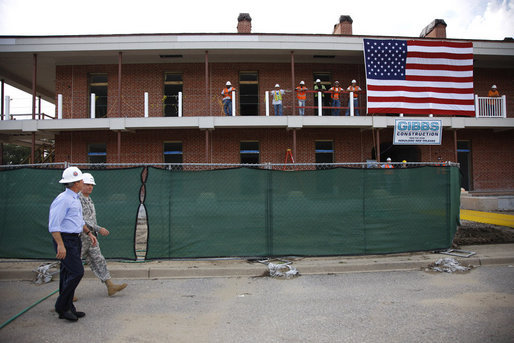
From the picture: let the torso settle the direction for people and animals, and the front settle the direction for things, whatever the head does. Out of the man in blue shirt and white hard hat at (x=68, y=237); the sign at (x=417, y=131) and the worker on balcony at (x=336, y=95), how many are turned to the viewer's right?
1

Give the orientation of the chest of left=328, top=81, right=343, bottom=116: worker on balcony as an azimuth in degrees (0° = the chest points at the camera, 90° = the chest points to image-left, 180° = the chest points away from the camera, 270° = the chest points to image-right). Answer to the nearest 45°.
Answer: approximately 0°

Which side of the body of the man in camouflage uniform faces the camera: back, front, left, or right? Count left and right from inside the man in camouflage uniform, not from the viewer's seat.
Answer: right

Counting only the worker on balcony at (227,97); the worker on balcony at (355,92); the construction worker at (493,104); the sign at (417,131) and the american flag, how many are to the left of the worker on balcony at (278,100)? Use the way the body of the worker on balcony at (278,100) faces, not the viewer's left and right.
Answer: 4

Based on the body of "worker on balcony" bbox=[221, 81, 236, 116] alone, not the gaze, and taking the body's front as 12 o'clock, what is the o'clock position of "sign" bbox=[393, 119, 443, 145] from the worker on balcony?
The sign is roughly at 9 o'clock from the worker on balcony.

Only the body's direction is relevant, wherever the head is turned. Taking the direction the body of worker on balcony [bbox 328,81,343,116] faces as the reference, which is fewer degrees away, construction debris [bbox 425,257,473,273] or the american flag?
the construction debris

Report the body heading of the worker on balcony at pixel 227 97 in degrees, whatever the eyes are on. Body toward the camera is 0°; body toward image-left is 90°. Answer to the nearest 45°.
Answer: approximately 0°

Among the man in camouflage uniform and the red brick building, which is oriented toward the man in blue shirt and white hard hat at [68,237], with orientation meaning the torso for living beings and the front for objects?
the red brick building

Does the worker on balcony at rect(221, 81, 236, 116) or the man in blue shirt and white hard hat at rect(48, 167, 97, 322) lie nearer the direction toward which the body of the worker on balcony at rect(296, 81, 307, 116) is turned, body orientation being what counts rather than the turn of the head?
the man in blue shirt and white hard hat

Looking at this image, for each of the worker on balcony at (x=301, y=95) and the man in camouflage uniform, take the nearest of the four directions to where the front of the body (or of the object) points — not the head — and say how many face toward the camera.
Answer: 1

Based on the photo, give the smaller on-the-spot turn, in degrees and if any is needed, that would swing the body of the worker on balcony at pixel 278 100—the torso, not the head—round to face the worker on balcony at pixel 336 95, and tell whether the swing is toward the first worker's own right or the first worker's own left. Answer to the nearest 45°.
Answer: approximately 90° to the first worker's own left

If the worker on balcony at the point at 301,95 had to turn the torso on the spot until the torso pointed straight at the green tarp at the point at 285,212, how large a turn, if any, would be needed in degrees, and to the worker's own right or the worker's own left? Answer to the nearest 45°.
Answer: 0° — they already face it
